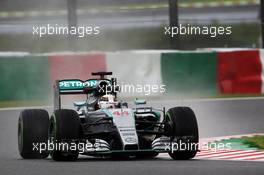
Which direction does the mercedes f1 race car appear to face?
toward the camera
